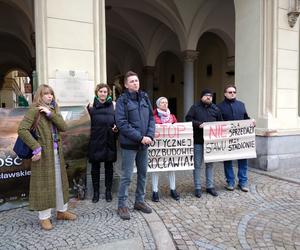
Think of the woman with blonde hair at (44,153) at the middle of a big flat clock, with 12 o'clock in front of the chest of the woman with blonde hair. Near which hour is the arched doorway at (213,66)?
The arched doorway is roughly at 9 o'clock from the woman with blonde hair.

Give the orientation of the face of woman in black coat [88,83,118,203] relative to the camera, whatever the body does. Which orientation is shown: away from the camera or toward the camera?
toward the camera

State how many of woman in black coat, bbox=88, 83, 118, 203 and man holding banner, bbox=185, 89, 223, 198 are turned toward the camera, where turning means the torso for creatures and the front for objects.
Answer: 2

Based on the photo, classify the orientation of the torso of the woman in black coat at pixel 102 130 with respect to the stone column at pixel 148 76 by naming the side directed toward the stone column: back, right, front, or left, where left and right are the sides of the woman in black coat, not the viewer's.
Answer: back

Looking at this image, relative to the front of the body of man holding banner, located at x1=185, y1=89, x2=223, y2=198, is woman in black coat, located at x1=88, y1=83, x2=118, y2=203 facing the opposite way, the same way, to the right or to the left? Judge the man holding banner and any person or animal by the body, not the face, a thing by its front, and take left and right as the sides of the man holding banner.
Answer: the same way

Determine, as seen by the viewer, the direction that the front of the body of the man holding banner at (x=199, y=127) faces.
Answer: toward the camera

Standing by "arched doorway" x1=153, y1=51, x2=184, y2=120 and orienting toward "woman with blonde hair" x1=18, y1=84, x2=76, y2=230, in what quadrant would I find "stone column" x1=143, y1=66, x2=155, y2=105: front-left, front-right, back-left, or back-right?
front-right

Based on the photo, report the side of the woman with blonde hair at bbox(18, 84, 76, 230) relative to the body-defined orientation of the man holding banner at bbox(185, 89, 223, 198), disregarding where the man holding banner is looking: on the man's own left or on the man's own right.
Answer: on the man's own right

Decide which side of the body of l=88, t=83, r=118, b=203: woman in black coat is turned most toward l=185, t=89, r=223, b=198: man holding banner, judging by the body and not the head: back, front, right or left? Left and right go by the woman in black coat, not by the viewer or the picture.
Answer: left

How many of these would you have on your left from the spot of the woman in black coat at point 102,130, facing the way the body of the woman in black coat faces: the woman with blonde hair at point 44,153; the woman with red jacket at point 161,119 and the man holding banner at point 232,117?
2

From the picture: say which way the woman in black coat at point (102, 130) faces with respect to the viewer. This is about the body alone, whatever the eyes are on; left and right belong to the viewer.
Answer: facing the viewer

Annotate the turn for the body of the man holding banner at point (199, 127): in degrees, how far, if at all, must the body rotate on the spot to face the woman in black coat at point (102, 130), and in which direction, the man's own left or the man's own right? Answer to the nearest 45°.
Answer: approximately 45° to the man's own right

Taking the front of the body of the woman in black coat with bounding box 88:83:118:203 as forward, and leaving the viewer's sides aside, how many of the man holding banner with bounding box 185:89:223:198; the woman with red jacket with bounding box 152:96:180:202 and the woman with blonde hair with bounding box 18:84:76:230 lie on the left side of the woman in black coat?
2
